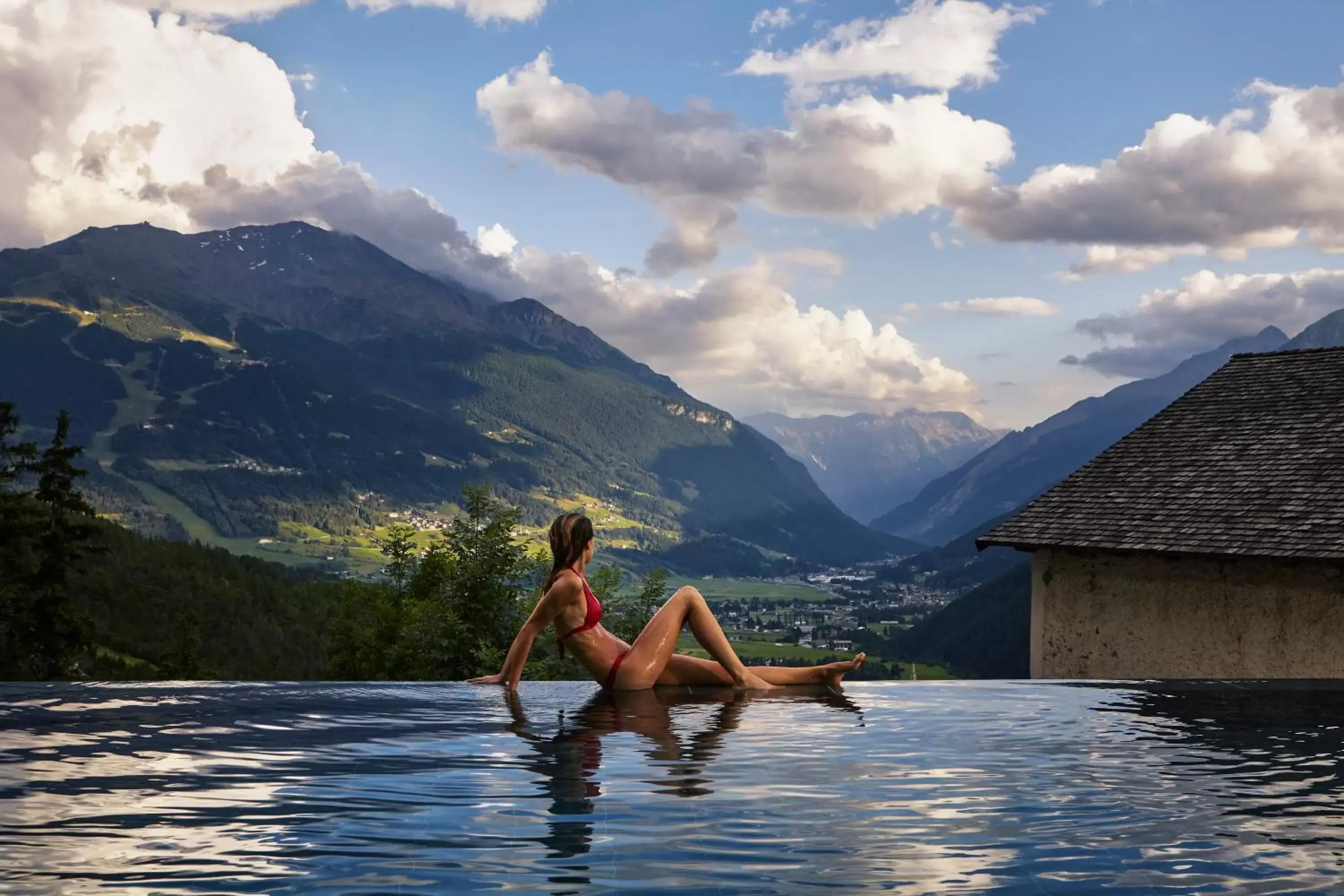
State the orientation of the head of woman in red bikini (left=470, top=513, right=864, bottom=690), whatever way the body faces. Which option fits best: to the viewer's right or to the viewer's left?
to the viewer's right

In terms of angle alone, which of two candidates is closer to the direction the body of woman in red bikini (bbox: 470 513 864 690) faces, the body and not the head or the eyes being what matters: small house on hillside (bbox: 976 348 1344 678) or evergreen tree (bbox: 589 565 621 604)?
the small house on hillside

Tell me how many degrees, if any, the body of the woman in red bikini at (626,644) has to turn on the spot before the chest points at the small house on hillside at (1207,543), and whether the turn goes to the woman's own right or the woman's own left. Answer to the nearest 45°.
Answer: approximately 45° to the woman's own left

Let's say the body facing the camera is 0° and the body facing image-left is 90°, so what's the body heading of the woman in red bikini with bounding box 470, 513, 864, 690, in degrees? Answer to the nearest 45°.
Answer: approximately 270°

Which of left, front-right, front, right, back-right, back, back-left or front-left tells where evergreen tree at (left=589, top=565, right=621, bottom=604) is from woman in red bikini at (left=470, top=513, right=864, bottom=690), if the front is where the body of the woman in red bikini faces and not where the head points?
left
